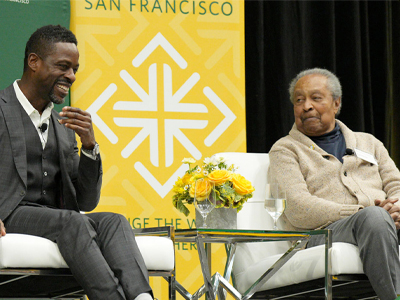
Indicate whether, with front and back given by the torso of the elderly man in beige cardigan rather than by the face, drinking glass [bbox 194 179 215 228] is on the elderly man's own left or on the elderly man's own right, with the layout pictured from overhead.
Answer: on the elderly man's own right

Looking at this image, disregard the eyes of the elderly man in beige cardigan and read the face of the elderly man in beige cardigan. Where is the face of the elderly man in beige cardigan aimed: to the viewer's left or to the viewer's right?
to the viewer's left

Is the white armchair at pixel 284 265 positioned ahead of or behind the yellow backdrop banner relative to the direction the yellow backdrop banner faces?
ahead

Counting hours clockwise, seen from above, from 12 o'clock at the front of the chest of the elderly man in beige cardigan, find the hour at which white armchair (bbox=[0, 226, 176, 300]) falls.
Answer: The white armchair is roughly at 3 o'clock from the elderly man in beige cardigan.

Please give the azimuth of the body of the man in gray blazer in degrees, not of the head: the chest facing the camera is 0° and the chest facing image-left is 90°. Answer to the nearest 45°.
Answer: approximately 315°

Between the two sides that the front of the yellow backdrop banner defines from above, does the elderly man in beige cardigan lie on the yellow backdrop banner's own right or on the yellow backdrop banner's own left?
on the yellow backdrop banner's own left

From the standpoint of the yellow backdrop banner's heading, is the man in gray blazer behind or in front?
in front

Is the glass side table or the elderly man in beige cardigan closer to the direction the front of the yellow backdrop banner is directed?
the glass side table
